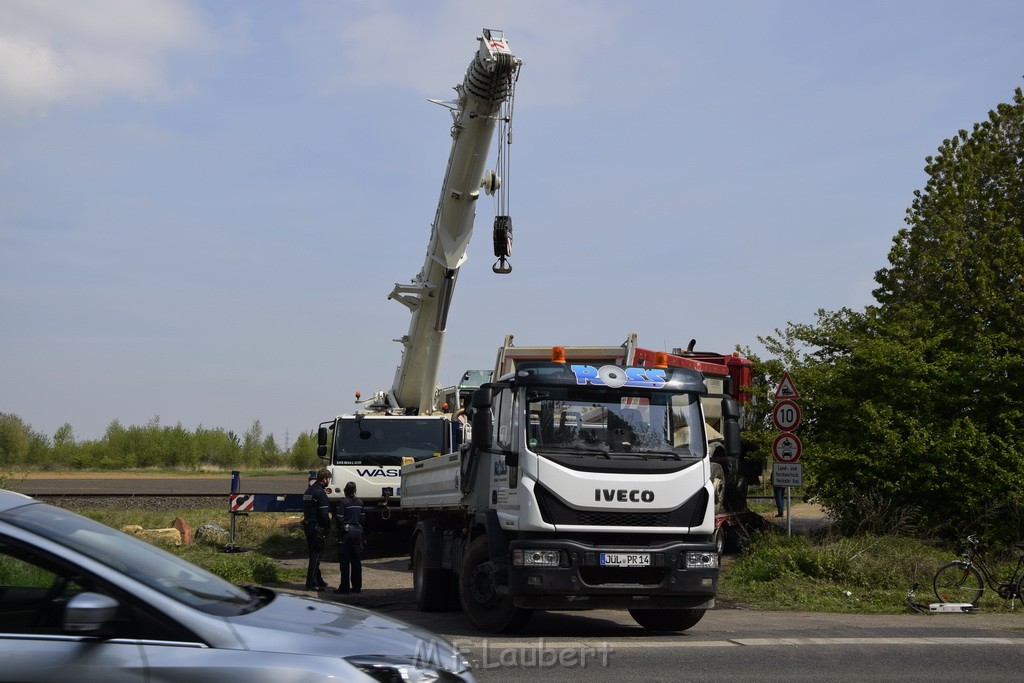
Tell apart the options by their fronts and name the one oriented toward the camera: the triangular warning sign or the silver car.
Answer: the triangular warning sign

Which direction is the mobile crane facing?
toward the camera

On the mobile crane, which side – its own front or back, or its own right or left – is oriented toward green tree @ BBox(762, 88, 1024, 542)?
left

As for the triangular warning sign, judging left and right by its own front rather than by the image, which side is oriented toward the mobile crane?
right

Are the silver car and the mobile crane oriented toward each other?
no

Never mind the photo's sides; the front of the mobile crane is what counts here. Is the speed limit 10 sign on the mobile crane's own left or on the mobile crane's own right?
on the mobile crane's own left

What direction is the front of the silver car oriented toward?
to the viewer's right

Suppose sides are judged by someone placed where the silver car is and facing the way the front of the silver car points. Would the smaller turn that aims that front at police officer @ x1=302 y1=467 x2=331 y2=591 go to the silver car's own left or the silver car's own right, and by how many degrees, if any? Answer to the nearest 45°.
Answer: approximately 90° to the silver car's own left

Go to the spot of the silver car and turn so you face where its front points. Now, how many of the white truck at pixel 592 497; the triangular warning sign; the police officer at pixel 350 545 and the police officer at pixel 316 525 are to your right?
0

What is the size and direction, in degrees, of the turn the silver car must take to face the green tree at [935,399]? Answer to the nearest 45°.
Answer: approximately 45° to its left

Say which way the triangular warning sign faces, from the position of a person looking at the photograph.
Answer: facing the viewer

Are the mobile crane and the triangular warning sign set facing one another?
no

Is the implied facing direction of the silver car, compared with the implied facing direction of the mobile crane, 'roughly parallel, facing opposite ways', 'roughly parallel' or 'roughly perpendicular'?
roughly perpendicular

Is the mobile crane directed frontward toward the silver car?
yes

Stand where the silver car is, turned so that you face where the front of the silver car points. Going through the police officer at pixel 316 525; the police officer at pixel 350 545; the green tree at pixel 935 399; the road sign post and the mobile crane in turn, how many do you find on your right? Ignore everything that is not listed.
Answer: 0

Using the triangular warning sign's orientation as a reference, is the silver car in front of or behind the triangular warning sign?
in front

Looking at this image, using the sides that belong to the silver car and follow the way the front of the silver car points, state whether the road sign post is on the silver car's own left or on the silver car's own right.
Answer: on the silver car's own left

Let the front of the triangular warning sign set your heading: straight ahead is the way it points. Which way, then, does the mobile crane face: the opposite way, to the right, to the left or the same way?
the same way

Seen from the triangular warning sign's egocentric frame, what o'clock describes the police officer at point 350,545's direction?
The police officer is roughly at 2 o'clock from the triangular warning sign.

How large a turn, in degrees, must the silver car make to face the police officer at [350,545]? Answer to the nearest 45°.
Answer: approximately 90° to its left
